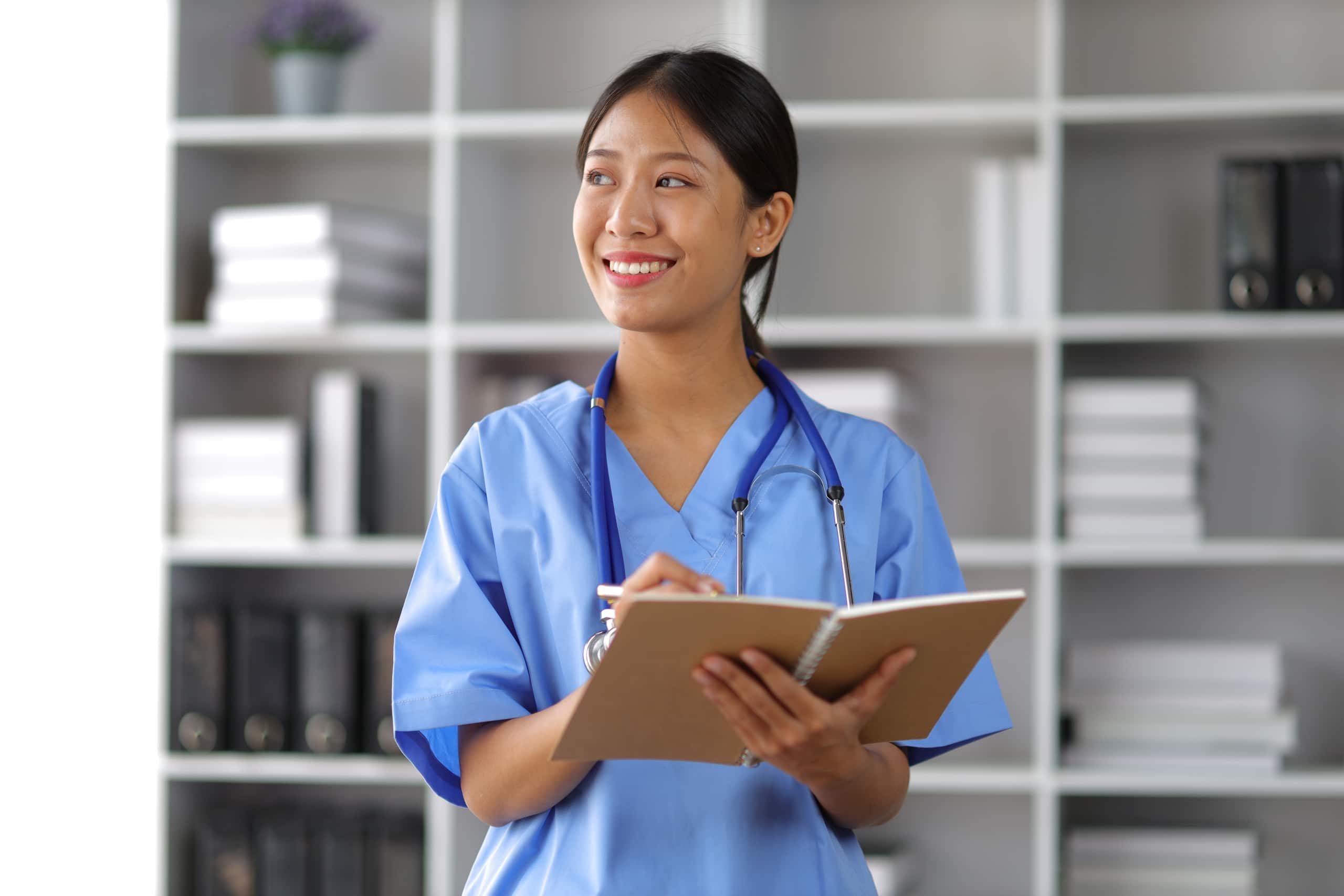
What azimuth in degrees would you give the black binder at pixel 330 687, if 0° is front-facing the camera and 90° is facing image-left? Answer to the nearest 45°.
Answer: approximately 0°

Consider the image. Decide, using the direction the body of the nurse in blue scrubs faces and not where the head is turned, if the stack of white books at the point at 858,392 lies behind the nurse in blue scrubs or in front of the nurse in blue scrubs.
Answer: behind

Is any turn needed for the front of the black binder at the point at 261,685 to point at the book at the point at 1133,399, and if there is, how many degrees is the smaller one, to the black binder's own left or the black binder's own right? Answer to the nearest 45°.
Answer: approximately 90° to the black binder's own left
